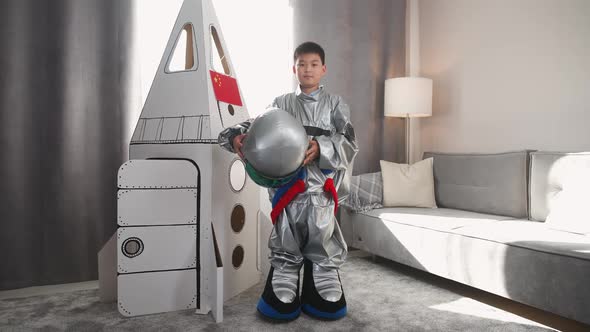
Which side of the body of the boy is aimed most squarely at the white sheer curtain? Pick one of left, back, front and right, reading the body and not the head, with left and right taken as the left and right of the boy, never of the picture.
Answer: back

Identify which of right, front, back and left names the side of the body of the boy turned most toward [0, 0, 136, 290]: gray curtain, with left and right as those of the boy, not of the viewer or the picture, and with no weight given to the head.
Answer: right

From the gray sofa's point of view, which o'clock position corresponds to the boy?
The boy is roughly at 12 o'clock from the gray sofa.

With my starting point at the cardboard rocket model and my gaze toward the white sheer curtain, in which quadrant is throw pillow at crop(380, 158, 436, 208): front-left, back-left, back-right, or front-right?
front-right

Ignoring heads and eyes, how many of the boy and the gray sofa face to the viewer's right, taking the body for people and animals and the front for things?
0

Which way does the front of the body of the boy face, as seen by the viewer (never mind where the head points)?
toward the camera

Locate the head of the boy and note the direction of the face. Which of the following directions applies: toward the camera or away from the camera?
toward the camera

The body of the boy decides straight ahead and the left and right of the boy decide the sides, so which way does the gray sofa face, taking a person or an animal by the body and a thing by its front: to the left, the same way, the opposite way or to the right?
to the right

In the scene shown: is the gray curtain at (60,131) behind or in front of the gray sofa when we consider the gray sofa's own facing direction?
in front

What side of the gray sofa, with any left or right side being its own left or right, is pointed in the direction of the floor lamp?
right

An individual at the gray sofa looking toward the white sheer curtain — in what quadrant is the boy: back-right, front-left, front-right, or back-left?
front-left

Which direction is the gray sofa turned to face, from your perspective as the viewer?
facing the viewer and to the left of the viewer

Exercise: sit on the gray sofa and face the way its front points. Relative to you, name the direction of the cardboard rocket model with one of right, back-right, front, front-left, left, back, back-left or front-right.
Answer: front
